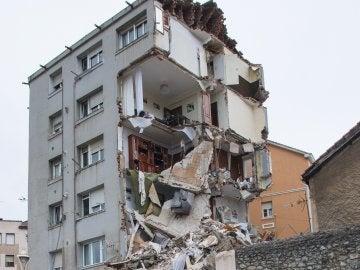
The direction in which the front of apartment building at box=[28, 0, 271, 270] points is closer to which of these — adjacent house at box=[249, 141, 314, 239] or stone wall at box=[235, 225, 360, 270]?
the stone wall

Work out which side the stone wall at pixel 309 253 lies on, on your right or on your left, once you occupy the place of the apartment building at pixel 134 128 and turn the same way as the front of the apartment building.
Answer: on your left

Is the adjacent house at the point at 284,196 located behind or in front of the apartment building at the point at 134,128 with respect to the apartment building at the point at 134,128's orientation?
behind

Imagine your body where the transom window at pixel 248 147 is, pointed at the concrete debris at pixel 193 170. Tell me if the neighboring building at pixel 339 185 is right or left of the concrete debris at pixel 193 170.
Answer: left

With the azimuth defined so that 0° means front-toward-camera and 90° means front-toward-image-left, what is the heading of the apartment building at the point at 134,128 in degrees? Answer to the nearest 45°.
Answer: approximately 45°
